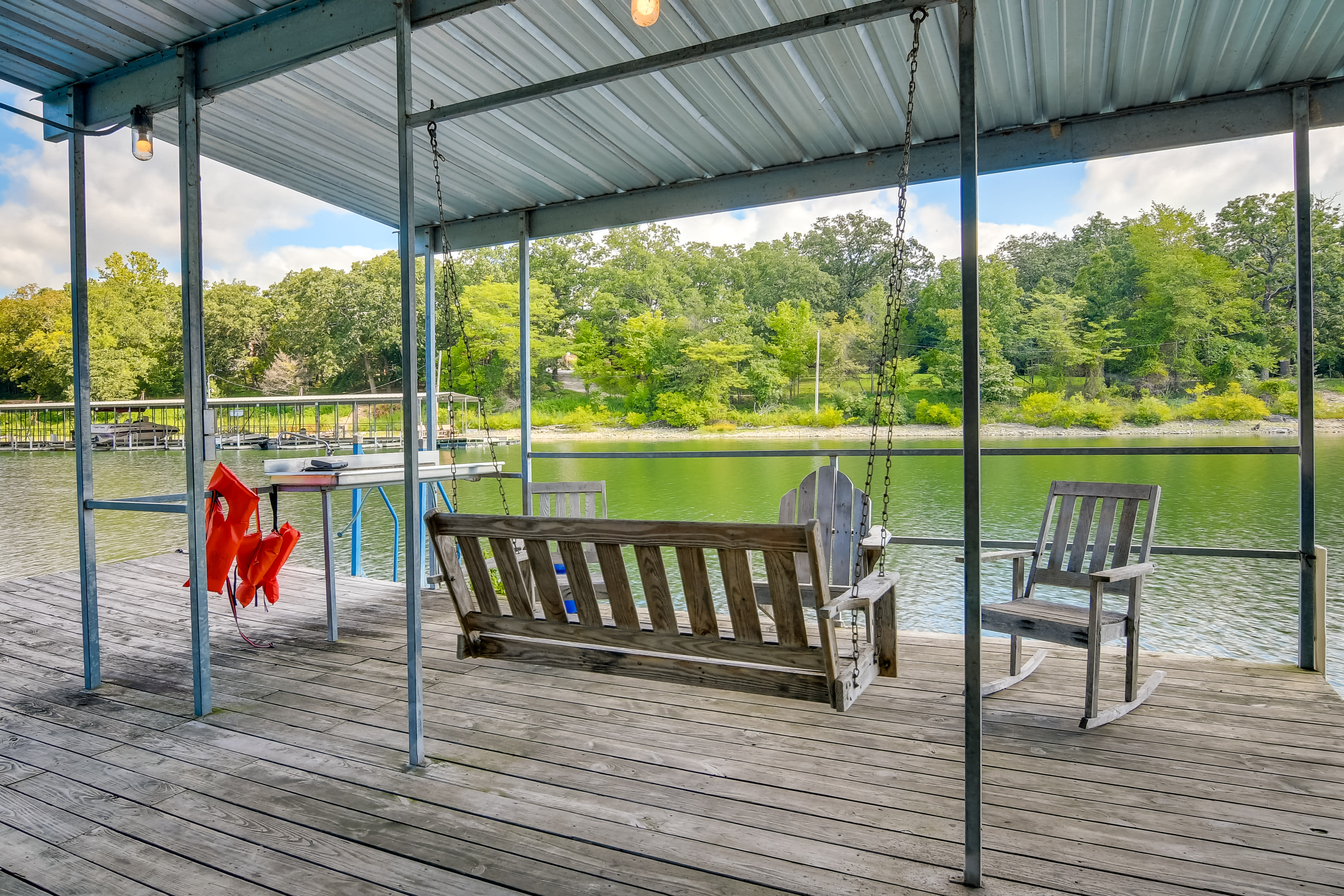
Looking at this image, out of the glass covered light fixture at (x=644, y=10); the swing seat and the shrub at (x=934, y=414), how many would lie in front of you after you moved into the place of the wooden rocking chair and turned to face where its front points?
2

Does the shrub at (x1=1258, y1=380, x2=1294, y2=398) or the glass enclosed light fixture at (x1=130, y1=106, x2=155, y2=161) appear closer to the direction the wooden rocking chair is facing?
the glass enclosed light fixture

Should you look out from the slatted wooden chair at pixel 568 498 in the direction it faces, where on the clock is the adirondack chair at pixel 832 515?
the adirondack chair at pixel 832 515 is roughly at 10 o'clock from the slatted wooden chair at pixel 568 498.

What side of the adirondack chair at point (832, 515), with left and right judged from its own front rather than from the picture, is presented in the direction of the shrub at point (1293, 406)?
back

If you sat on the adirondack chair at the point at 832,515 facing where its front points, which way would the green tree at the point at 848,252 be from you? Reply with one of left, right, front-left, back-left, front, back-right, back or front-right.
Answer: back-right

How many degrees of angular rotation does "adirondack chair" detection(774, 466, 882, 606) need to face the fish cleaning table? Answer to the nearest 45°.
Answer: approximately 45° to its right

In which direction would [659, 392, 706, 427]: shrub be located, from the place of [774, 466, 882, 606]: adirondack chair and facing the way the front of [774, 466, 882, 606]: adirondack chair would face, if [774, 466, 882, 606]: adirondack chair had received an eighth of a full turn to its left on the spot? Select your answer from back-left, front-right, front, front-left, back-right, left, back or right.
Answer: back

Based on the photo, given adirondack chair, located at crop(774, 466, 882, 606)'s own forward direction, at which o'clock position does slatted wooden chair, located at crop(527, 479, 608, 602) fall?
slatted wooden chair, located at crop(527, 479, 608, 602) is roughly at 2 o'clock from adirondack chair, located at crop(774, 466, 882, 606).

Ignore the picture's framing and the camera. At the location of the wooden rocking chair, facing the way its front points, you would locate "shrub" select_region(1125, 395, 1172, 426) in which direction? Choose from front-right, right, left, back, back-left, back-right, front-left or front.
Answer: back-right

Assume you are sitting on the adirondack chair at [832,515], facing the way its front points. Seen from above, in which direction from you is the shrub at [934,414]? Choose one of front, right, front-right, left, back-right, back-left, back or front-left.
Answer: back-right

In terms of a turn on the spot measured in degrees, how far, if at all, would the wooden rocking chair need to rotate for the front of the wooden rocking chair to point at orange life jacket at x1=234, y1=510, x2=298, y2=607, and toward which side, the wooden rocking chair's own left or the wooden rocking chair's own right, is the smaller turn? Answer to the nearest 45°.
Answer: approximately 45° to the wooden rocking chair's own right
